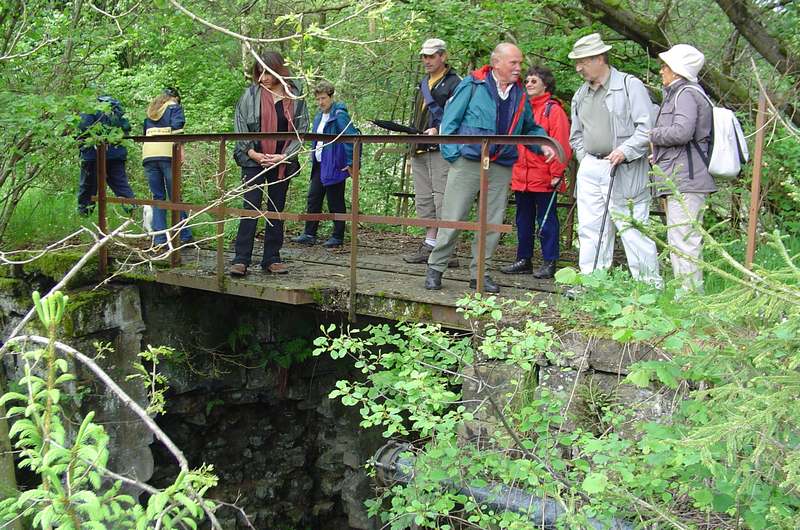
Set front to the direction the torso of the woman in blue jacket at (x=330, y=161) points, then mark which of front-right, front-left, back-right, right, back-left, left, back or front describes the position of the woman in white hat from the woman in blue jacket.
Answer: left

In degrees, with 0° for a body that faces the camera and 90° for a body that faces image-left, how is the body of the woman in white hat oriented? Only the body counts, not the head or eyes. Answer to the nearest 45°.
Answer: approximately 90°

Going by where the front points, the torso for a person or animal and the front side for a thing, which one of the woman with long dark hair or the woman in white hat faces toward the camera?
the woman with long dark hair

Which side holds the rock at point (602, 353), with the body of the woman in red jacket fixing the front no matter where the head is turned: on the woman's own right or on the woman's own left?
on the woman's own left

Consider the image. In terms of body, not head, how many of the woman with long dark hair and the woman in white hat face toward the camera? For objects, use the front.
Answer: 1

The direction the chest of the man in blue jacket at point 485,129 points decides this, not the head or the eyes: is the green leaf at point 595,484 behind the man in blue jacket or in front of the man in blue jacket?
in front

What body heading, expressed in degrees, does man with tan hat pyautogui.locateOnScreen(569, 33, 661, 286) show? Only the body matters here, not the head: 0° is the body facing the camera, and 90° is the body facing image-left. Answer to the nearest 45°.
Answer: approximately 45°

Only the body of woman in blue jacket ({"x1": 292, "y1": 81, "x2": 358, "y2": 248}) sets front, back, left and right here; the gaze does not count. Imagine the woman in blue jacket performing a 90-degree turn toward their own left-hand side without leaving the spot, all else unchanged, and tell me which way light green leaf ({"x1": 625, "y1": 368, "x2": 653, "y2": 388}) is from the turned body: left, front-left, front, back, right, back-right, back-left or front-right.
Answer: front-right

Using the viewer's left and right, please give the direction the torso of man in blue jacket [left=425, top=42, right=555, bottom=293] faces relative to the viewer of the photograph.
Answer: facing the viewer and to the right of the viewer

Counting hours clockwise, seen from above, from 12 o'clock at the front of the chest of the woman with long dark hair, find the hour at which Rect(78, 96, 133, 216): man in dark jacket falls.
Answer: The man in dark jacket is roughly at 5 o'clock from the woman with long dark hair.

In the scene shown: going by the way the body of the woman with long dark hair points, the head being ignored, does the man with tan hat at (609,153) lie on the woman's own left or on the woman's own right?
on the woman's own left

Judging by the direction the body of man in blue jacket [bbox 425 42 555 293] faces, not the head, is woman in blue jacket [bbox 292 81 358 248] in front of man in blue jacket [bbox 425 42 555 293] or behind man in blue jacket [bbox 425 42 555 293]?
behind
